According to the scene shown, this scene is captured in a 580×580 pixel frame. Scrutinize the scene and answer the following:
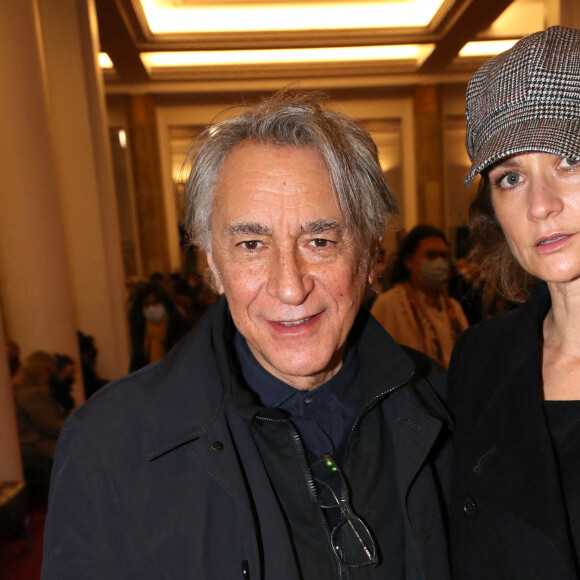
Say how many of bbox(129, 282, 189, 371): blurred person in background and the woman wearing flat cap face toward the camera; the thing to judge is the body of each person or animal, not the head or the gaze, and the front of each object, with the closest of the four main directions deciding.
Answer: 2

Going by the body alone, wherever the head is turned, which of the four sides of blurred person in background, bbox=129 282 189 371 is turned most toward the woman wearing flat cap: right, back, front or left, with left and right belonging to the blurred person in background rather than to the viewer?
front

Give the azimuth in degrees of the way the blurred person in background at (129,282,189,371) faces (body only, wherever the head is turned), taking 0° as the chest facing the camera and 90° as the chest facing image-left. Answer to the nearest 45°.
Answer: approximately 0°

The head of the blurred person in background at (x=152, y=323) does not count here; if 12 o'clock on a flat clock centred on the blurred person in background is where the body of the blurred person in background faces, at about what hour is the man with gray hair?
The man with gray hair is roughly at 12 o'clock from the blurred person in background.

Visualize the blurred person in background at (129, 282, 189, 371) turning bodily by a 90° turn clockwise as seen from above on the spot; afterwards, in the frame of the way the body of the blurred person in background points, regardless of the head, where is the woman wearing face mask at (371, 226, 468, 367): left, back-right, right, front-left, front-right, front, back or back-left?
back-left

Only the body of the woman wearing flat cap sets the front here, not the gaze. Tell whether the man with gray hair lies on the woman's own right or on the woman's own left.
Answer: on the woman's own right

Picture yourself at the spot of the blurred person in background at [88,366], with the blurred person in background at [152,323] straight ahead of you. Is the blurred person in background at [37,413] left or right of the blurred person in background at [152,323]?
right

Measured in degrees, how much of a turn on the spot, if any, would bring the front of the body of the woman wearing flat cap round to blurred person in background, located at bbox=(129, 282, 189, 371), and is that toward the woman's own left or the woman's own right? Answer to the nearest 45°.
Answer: approximately 135° to the woman's own right

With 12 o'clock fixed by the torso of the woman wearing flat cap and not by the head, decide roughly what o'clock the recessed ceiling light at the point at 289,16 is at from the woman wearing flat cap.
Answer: The recessed ceiling light is roughly at 5 o'clock from the woman wearing flat cap.

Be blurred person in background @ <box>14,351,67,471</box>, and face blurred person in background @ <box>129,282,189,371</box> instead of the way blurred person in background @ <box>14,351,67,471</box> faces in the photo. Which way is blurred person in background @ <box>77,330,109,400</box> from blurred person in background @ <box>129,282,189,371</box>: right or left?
left
